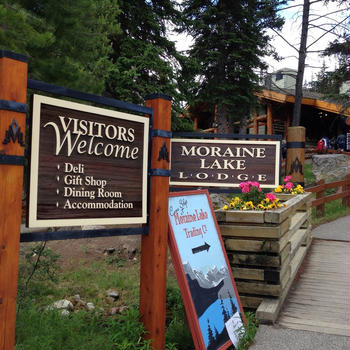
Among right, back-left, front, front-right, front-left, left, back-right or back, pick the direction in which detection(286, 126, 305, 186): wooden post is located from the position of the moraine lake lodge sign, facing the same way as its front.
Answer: back-left

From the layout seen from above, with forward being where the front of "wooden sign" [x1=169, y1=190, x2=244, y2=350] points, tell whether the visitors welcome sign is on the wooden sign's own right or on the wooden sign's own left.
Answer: on the wooden sign's own right

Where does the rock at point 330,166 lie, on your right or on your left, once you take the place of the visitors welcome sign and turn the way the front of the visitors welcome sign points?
on your left

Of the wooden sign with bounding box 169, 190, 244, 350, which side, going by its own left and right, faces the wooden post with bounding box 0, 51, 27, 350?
right

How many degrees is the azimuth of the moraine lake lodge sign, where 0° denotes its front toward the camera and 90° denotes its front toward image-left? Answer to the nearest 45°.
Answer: approximately 0°

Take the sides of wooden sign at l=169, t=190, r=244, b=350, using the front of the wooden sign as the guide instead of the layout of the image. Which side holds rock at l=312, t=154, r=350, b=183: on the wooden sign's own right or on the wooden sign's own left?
on the wooden sign's own left
